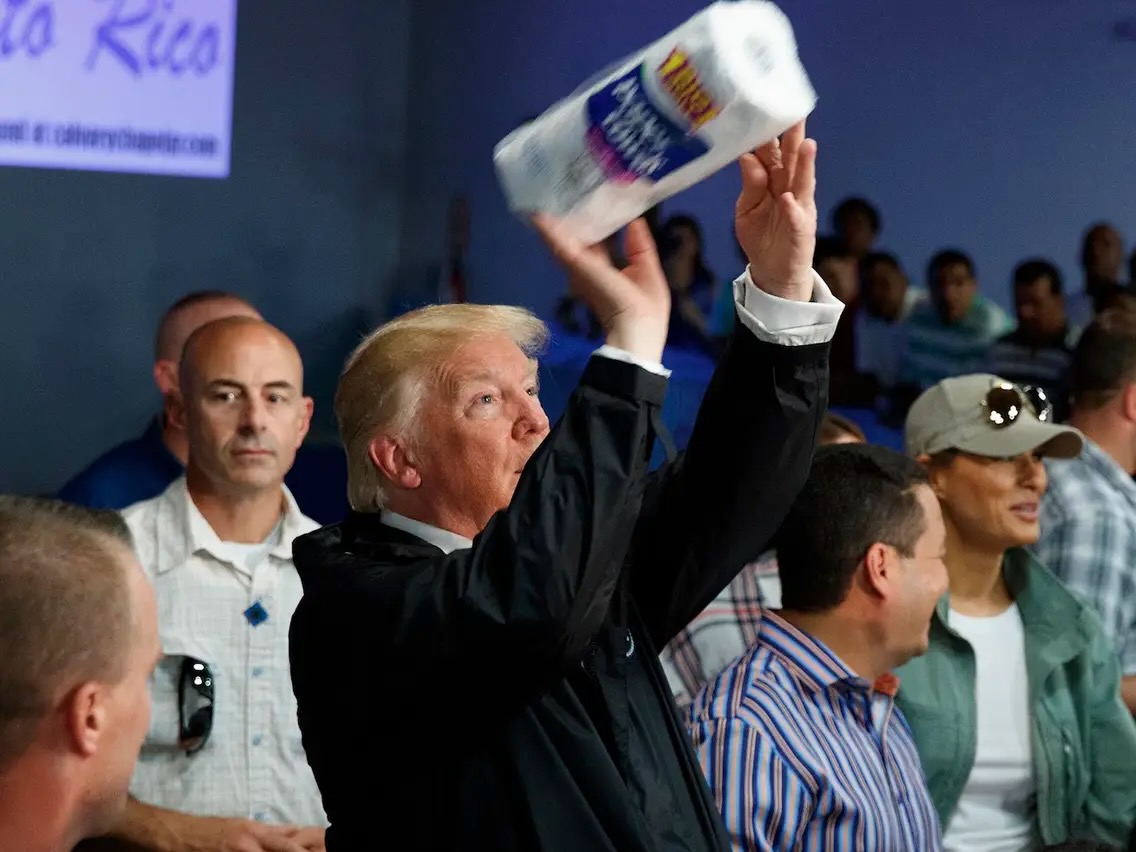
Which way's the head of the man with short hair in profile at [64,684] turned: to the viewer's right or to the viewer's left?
to the viewer's right

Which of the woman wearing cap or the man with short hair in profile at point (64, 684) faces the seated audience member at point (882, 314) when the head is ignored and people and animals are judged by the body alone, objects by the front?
the man with short hair in profile at point (64, 684)

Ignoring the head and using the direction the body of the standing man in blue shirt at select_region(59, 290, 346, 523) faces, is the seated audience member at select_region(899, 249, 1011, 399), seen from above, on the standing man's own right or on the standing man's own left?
on the standing man's own left

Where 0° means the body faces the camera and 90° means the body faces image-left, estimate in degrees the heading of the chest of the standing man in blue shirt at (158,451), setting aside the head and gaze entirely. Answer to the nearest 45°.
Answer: approximately 0°

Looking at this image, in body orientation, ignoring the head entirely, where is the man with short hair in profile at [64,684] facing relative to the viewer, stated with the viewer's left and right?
facing away from the viewer and to the right of the viewer

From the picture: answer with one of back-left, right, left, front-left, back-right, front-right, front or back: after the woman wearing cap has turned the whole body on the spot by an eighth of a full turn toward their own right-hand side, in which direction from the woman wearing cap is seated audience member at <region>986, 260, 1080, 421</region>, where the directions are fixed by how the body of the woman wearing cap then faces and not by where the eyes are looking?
back

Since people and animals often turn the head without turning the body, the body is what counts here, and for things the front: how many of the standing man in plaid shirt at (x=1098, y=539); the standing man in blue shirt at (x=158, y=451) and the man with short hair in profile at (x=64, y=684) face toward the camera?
1
